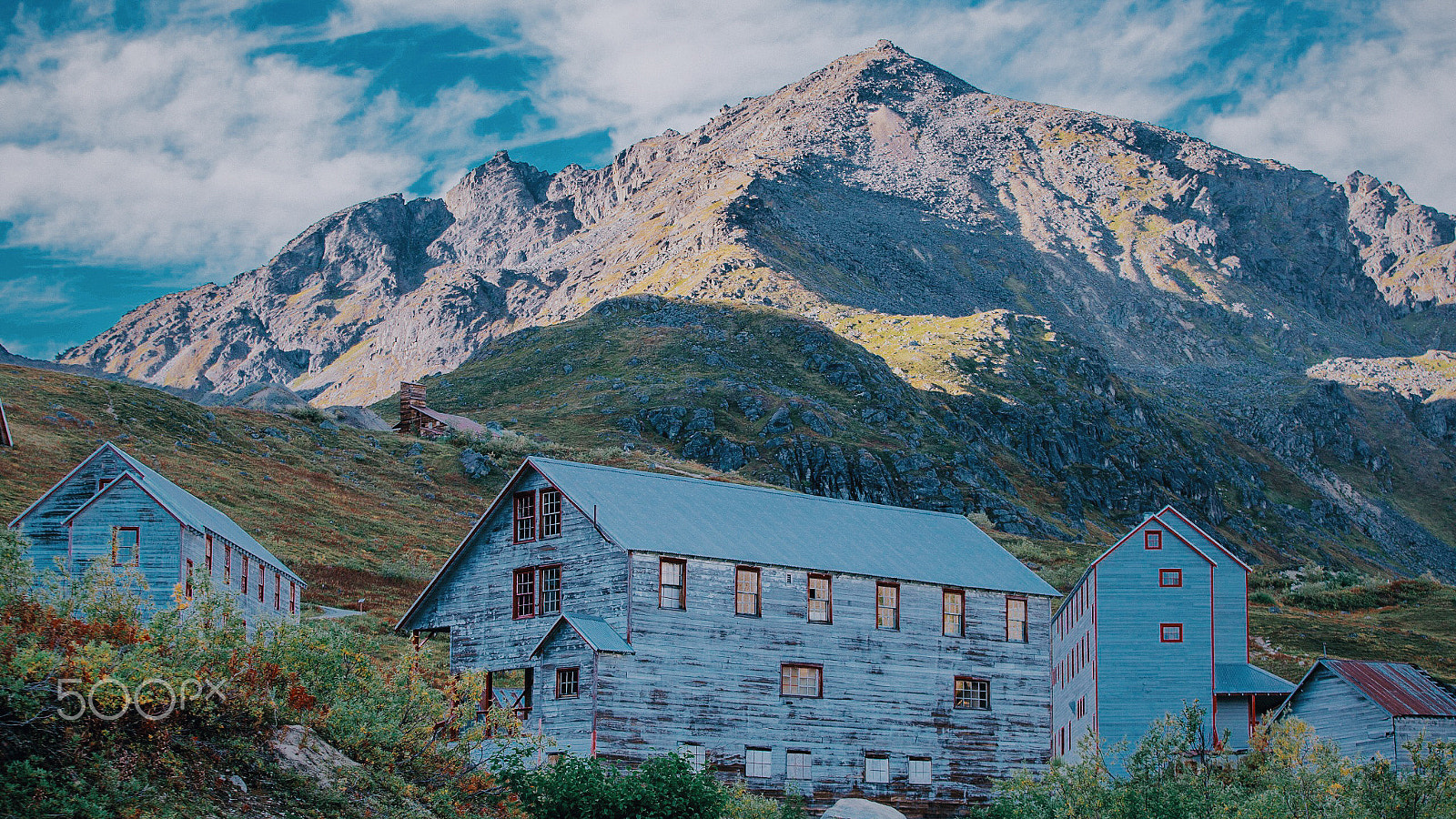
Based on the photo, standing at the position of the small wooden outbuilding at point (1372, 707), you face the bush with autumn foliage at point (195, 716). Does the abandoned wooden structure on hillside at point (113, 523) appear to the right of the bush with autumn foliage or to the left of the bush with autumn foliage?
right

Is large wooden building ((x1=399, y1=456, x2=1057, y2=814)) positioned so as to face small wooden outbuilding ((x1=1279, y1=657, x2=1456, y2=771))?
no

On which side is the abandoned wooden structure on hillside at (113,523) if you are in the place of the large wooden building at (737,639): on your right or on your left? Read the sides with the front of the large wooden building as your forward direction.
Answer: on your right
